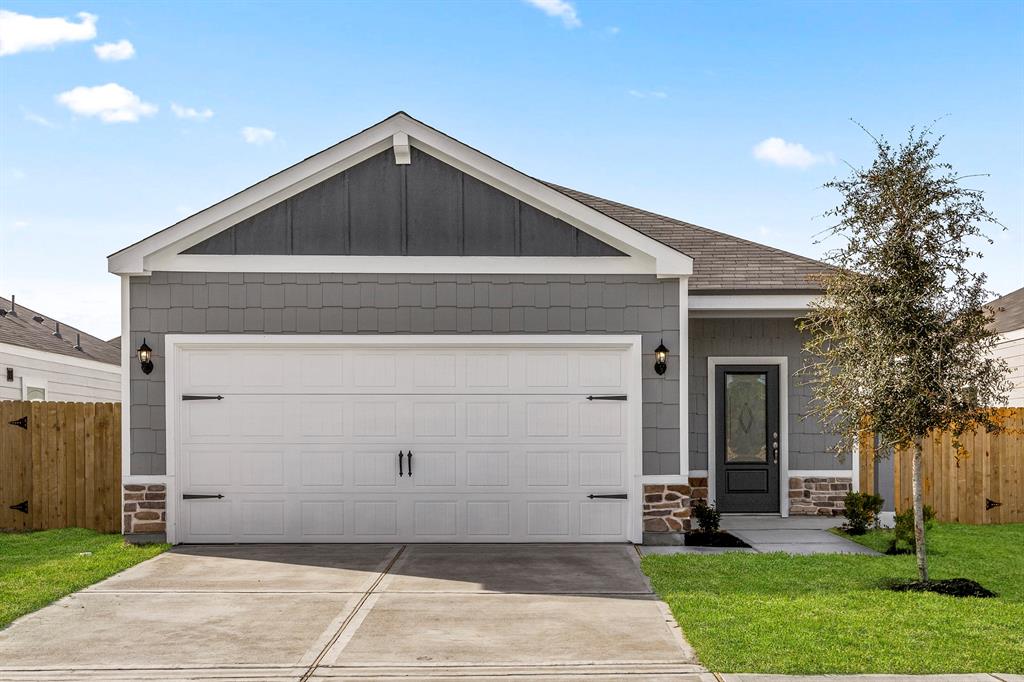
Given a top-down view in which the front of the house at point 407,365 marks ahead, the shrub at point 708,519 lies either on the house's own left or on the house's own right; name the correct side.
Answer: on the house's own left

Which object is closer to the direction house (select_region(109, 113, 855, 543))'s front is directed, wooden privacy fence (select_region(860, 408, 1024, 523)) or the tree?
the tree

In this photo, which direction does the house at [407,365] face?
toward the camera

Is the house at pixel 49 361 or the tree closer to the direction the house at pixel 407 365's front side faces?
the tree

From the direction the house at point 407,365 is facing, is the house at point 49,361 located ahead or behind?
behind

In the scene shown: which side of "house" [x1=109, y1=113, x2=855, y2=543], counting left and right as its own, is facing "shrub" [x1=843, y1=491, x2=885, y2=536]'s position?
left

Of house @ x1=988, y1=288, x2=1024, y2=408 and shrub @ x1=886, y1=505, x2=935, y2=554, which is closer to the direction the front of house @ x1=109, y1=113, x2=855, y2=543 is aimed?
the shrub

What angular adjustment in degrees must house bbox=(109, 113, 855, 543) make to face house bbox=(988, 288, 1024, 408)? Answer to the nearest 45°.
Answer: approximately 135° to its left
